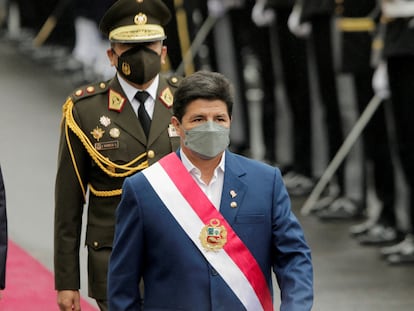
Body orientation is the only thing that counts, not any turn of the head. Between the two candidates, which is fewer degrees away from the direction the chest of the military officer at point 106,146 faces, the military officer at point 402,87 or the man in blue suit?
the man in blue suit

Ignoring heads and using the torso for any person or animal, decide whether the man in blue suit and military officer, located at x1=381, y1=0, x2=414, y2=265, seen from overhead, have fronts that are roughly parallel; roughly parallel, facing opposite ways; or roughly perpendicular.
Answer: roughly perpendicular

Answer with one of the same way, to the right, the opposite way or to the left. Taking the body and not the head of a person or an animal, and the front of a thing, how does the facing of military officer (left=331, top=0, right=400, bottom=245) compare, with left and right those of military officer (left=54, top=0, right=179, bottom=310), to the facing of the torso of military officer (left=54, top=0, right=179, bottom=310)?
to the right

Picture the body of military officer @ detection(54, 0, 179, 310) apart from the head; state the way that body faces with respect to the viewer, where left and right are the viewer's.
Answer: facing the viewer

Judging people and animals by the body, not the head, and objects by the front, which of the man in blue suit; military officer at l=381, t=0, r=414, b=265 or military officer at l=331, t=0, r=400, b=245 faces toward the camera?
the man in blue suit

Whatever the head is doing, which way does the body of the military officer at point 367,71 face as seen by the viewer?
to the viewer's left

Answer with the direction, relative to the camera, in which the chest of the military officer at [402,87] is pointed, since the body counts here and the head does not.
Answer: to the viewer's left

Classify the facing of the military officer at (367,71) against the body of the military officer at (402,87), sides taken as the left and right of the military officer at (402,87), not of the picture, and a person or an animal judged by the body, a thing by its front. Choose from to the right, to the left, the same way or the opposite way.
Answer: the same way

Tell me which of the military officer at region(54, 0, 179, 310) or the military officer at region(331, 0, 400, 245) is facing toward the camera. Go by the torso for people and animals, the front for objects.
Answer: the military officer at region(54, 0, 179, 310)

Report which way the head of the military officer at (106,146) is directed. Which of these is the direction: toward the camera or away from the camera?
toward the camera

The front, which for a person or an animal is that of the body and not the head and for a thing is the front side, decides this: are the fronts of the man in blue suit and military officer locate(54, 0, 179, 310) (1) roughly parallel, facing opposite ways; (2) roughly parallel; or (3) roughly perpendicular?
roughly parallel

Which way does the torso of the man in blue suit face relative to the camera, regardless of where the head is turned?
toward the camera

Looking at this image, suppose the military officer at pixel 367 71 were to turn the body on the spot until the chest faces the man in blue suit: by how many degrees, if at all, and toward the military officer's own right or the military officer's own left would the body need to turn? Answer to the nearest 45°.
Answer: approximately 90° to the military officer's own left
